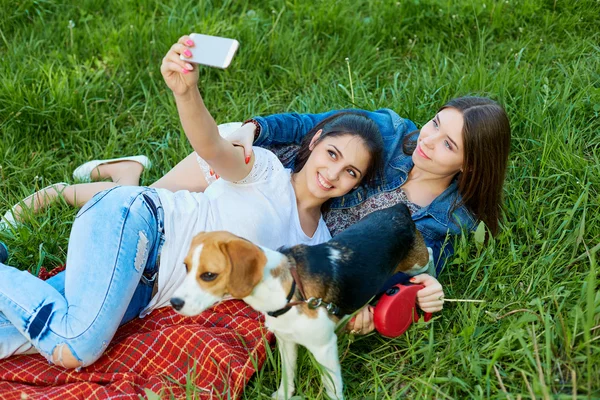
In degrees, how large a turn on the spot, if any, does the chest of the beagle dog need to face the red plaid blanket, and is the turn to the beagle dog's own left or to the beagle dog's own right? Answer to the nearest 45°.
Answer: approximately 45° to the beagle dog's own right

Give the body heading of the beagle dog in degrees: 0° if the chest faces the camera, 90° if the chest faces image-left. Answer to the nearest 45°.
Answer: approximately 45°
